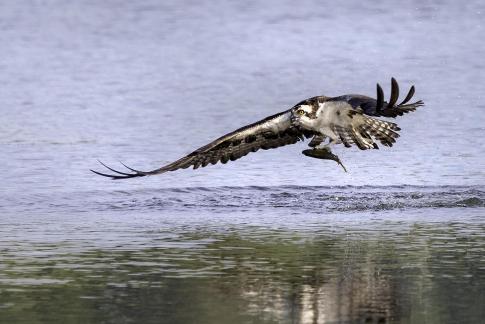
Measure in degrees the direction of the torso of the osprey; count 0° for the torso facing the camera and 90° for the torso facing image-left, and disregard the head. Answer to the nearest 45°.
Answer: approximately 45°
